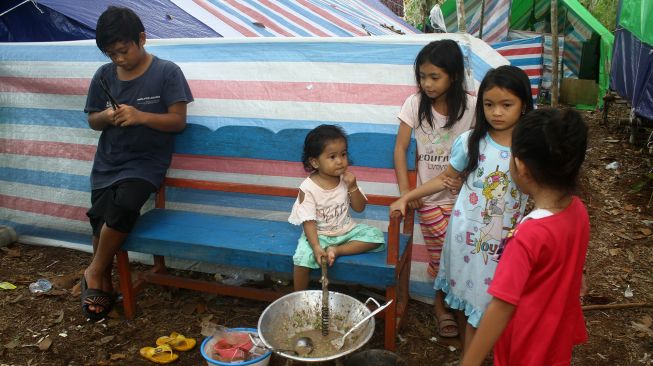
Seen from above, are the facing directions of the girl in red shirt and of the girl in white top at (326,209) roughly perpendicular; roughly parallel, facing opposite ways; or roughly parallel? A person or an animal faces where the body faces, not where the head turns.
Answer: roughly parallel, facing opposite ways

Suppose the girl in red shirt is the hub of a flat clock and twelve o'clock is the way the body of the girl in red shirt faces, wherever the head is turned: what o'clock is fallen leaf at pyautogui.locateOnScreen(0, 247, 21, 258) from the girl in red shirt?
The fallen leaf is roughly at 11 o'clock from the girl in red shirt.

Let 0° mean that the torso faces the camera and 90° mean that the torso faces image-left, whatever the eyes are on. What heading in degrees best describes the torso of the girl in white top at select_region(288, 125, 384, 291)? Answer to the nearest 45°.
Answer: approximately 315°

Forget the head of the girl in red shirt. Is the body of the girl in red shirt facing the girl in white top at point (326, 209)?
yes

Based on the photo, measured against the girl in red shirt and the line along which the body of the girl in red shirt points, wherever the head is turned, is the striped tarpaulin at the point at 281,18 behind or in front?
in front

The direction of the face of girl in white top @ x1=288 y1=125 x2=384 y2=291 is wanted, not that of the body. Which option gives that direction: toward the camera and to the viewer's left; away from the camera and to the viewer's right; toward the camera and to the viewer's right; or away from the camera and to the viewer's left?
toward the camera and to the viewer's right

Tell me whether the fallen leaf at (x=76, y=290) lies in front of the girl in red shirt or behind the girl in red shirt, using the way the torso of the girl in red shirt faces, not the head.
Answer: in front

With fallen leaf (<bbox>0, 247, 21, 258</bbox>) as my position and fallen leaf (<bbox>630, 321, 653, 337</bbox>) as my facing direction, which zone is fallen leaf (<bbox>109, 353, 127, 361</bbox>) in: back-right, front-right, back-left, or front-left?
front-right

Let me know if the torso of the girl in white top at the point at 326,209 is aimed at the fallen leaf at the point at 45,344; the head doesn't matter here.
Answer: no

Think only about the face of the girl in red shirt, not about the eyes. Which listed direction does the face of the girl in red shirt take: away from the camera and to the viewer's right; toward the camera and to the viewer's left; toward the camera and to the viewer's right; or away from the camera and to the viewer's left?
away from the camera and to the viewer's left

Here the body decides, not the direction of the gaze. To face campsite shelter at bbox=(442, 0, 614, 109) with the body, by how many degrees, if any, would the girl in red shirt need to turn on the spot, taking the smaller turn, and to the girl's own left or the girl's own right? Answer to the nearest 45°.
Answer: approximately 45° to the girl's own right

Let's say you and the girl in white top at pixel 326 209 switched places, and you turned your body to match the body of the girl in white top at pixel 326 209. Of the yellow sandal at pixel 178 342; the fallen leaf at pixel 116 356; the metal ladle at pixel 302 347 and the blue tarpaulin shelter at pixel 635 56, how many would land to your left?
1

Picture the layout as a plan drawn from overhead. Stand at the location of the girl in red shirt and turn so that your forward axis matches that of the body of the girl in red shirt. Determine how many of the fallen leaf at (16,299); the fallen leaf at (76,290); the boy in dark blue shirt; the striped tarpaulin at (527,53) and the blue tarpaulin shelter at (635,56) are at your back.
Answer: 0

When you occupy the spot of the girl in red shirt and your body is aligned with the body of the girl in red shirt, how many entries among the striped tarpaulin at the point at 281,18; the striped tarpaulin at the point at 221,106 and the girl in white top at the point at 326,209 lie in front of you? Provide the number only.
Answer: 3

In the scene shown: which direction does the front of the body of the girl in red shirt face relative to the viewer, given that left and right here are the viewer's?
facing away from the viewer and to the left of the viewer
